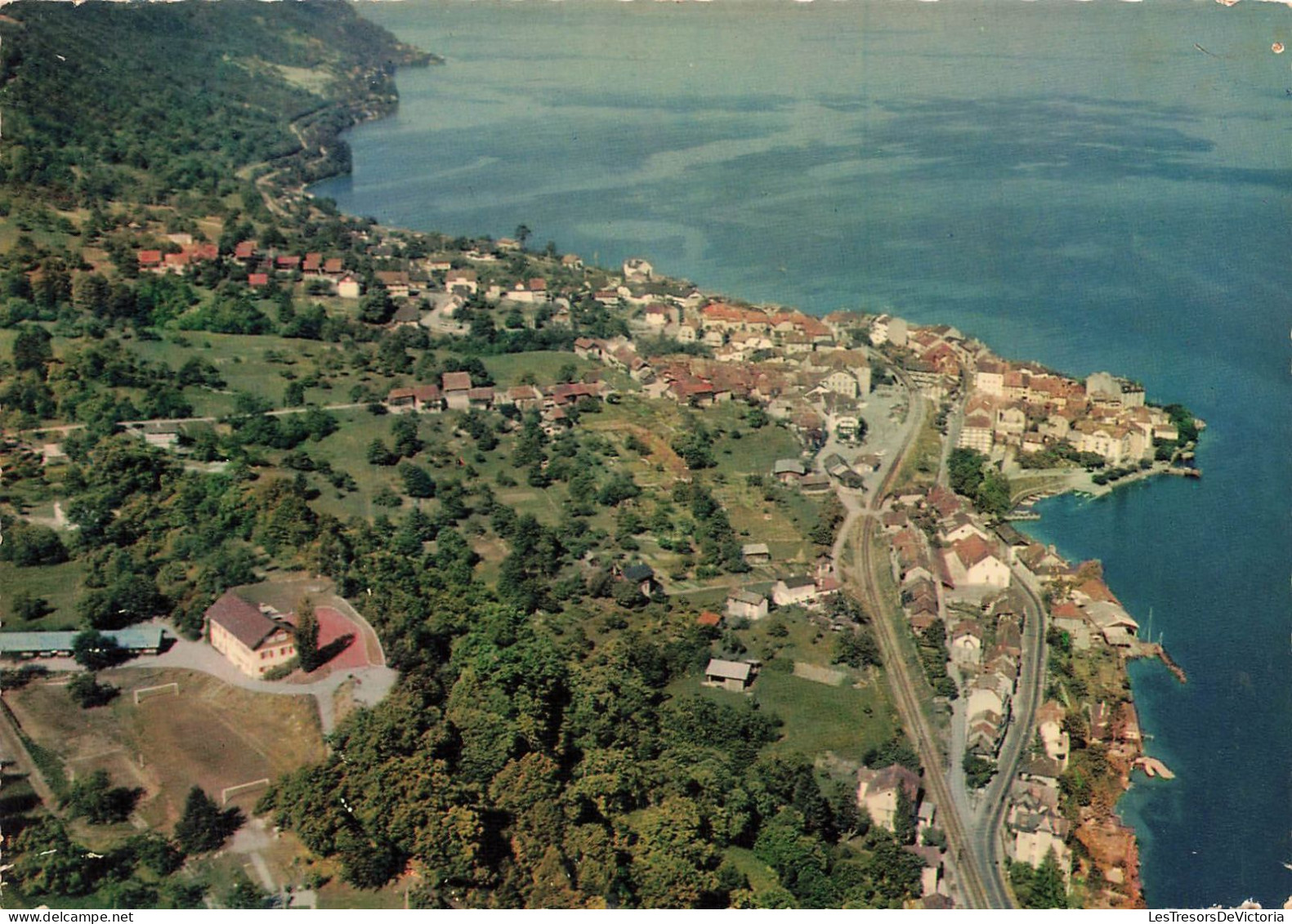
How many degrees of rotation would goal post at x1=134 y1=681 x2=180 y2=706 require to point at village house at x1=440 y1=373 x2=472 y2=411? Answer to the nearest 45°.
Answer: approximately 135° to its left

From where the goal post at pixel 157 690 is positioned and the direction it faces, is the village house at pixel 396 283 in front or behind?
behind

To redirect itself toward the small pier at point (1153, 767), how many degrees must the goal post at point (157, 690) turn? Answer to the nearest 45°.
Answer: approximately 90° to its left

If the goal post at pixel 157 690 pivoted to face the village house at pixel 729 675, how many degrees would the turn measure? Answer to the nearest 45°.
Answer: approximately 90° to its left

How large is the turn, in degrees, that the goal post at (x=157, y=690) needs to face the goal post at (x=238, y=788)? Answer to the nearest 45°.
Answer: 0° — it already faces it

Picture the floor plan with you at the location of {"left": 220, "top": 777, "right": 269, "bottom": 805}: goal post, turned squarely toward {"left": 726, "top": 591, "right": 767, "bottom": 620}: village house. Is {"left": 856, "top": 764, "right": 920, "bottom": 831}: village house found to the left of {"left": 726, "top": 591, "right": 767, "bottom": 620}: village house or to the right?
right

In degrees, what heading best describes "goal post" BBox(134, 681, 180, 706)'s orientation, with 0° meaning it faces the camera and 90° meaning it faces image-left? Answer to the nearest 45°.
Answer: approximately 0°

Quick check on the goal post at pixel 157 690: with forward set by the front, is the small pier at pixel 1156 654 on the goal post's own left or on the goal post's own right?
on the goal post's own left

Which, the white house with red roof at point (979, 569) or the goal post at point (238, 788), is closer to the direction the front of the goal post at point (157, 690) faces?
the goal post

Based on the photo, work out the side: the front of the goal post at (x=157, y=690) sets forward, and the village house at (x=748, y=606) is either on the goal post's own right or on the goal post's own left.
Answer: on the goal post's own left

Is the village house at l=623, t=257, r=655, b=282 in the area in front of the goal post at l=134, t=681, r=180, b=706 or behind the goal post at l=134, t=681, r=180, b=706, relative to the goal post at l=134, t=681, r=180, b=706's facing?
behind

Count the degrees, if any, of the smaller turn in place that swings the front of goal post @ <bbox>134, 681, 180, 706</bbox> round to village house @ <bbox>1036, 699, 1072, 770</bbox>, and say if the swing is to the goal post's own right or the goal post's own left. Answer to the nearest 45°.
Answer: approximately 90° to the goal post's own left
